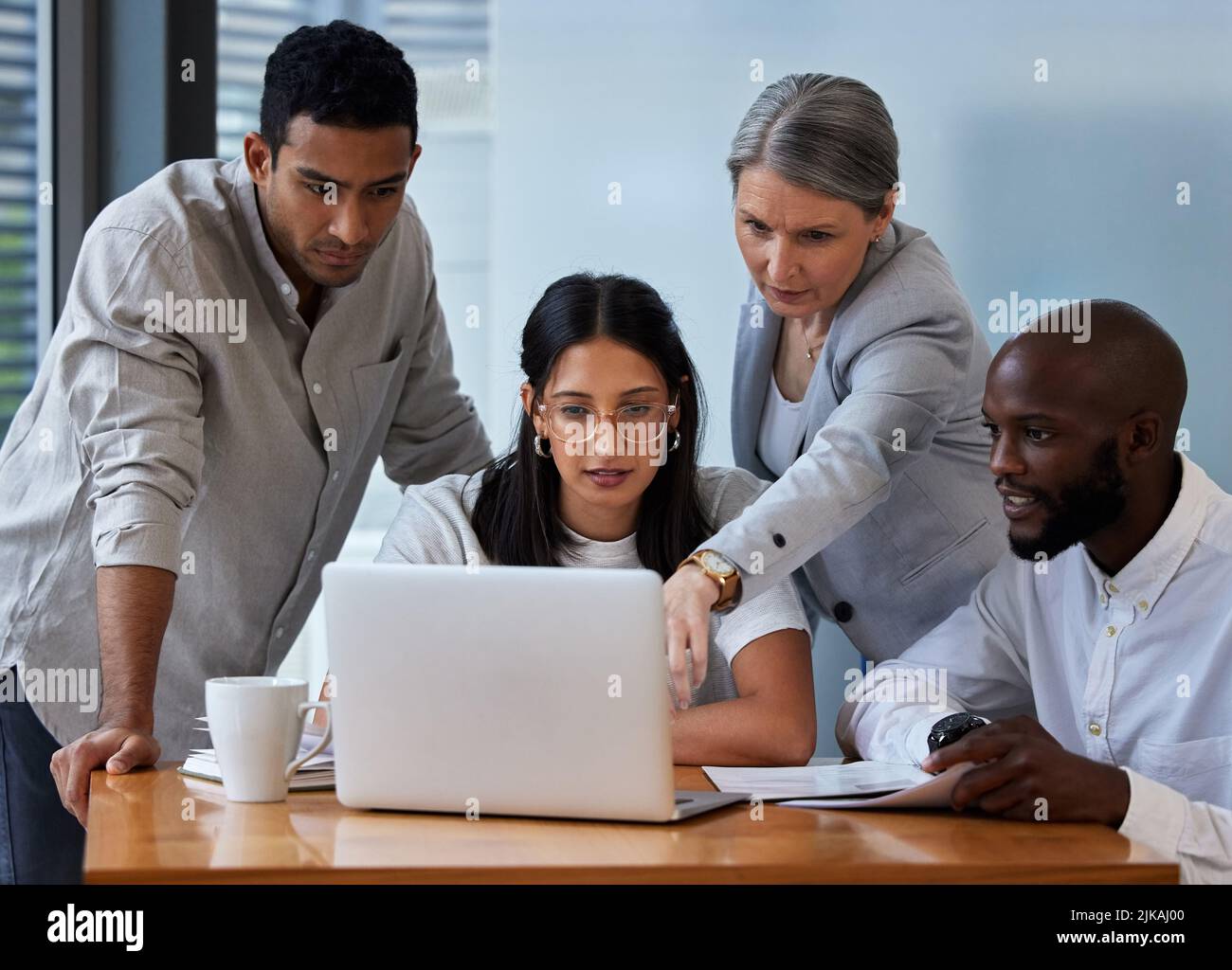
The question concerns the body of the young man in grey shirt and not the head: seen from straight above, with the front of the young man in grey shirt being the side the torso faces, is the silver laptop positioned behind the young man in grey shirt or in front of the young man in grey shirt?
in front

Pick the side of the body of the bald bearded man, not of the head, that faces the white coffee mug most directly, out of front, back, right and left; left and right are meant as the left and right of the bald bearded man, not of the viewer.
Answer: front

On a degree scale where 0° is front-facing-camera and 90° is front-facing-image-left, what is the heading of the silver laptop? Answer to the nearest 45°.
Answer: approximately 180°

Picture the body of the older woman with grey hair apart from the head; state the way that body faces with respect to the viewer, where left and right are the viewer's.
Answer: facing the viewer and to the left of the viewer

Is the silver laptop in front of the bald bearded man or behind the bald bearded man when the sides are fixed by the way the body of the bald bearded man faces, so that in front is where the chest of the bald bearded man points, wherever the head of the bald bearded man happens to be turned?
in front

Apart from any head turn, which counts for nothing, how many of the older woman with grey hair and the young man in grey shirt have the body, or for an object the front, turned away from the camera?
0

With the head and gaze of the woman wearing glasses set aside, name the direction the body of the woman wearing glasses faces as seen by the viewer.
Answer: toward the camera

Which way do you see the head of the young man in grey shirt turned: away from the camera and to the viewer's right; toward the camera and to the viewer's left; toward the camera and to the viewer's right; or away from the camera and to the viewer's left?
toward the camera and to the viewer's right

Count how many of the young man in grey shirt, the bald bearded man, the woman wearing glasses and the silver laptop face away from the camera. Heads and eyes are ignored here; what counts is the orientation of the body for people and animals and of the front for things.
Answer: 1

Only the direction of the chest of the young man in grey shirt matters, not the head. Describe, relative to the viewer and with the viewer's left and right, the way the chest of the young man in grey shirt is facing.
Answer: facing the viewer and to the right of the viewer

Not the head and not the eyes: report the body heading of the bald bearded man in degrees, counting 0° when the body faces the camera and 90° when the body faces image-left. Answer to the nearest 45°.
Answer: approximately 45°

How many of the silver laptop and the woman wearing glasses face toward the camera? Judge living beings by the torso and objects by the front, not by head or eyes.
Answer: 1
